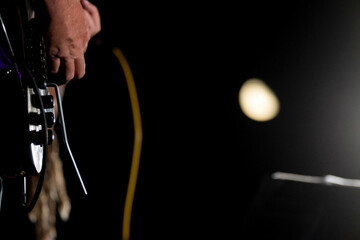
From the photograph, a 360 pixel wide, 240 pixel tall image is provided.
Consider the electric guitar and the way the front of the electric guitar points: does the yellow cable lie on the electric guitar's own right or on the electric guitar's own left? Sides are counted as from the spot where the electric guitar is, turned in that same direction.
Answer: on the electric guitar's own left
